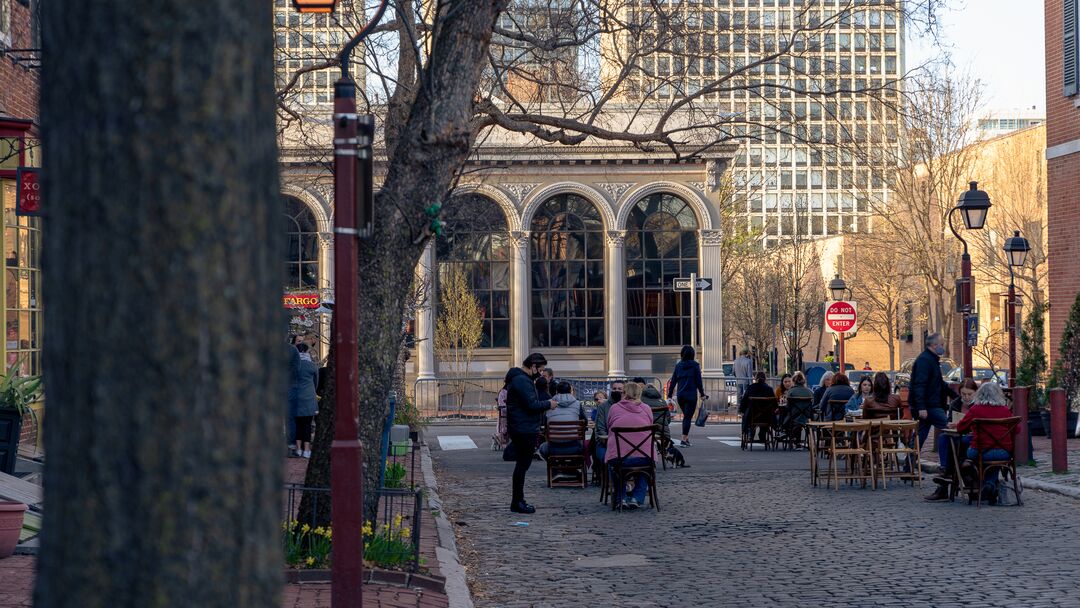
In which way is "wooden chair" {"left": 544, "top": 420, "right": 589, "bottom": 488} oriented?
away from the camera

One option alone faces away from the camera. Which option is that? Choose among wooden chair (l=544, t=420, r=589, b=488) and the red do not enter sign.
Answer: the wooden chair

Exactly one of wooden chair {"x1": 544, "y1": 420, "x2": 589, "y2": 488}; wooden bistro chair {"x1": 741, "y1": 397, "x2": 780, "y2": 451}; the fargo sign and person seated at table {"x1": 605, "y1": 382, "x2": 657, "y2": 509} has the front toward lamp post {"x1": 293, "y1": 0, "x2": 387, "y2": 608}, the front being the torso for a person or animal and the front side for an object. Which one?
the fargo sign

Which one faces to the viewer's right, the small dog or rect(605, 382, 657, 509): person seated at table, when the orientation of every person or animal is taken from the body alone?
the small dog

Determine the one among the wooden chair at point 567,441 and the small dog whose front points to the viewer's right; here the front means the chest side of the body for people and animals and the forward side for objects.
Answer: the small dog

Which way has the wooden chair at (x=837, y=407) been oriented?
away from the camera

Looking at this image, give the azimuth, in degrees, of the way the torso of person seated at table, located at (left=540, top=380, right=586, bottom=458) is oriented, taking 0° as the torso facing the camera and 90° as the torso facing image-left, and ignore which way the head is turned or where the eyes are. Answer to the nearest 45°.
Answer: approximately 180°

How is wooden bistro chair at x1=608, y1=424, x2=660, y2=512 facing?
away from the camera

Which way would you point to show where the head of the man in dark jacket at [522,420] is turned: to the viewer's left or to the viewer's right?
to the viewer's right

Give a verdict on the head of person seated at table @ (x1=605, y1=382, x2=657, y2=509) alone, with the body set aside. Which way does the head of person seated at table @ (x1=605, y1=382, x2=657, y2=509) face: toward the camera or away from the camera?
away from the camera

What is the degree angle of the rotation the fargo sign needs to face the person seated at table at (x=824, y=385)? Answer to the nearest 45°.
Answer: approximately 45° to its left

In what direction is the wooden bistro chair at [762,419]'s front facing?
away from the camera

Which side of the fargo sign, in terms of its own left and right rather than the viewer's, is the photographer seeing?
front

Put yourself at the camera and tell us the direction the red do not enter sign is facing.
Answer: facing the viewer
